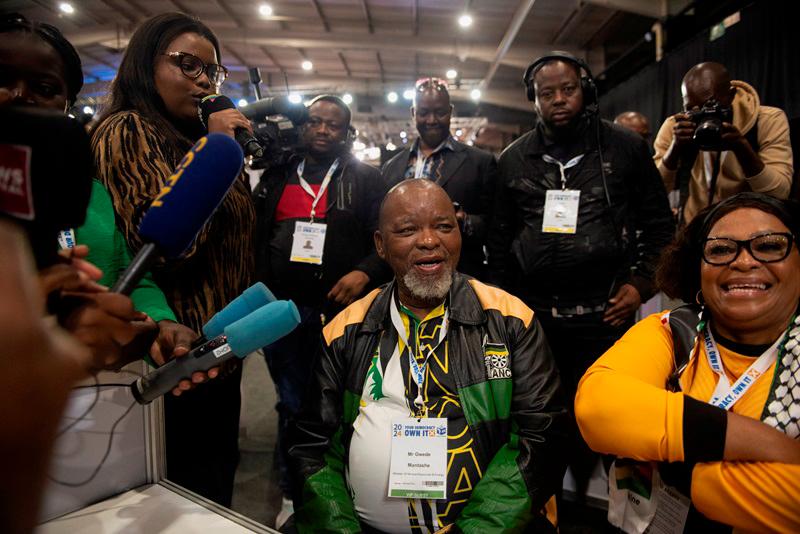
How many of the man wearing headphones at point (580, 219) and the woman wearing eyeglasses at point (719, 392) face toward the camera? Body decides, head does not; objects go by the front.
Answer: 2

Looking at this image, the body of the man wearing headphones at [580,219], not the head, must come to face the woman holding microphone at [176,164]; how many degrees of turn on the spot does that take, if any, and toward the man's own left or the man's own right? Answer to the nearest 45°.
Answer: approximately 45° to the man's own right

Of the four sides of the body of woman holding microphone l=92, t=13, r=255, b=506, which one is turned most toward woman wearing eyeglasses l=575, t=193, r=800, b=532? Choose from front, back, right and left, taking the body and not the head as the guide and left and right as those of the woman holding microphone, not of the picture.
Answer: front

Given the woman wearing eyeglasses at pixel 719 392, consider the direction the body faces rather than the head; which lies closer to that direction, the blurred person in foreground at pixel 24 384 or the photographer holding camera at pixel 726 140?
the blurred person in foreground

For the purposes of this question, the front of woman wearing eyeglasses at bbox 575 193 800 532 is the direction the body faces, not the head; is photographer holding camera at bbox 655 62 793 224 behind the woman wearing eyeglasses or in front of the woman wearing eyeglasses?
behind

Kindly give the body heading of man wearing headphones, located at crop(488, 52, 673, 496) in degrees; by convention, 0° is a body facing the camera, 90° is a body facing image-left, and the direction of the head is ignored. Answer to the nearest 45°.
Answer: approximately 0°

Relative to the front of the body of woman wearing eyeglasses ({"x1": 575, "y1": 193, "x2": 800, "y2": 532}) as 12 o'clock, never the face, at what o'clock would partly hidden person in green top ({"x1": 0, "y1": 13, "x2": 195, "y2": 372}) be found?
The partly hidden person in green top is roughly at 2 o'clock from the woman wearing eyeglasses.

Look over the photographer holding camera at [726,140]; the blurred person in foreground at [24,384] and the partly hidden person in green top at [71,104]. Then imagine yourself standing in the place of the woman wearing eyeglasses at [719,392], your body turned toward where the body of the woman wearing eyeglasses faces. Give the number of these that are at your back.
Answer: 1

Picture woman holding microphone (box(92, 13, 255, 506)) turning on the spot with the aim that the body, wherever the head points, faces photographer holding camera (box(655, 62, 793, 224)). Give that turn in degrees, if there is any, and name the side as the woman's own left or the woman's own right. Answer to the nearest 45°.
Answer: approximately 45° to the woman's own left

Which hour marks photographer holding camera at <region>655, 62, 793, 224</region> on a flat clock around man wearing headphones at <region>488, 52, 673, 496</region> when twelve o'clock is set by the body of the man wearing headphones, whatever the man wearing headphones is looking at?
The photographer holding camera is roughly at 8 o'clock from the man wearing headphones.

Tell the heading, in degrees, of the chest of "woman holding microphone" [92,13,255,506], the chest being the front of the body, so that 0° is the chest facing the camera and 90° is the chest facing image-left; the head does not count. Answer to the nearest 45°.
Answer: approximately 315°

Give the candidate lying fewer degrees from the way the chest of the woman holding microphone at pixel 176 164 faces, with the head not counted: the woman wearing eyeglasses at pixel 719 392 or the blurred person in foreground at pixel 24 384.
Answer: the woman wearing eyeglasses
